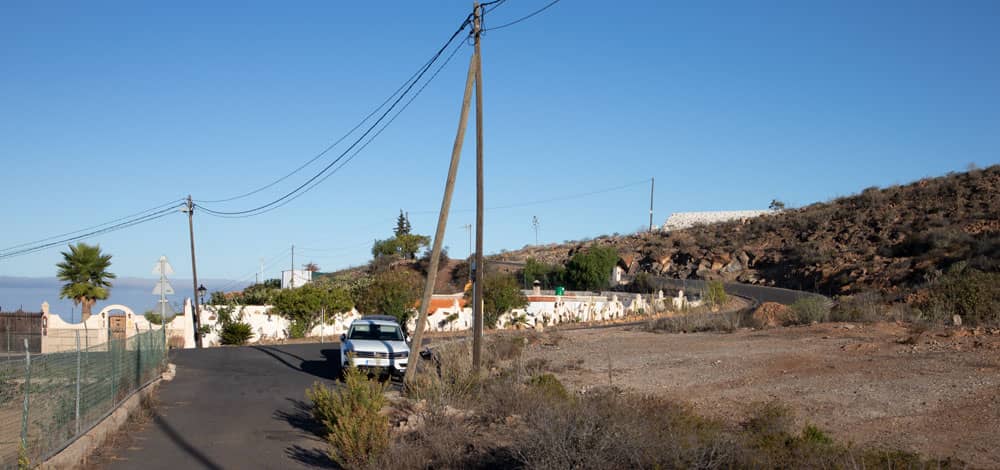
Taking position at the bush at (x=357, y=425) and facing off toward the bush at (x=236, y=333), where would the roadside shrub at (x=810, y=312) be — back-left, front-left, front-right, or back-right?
front-right

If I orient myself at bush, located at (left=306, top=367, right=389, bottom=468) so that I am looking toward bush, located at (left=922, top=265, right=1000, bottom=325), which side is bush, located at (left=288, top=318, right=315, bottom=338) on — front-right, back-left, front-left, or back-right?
front-left

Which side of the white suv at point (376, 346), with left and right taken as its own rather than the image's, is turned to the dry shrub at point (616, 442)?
front

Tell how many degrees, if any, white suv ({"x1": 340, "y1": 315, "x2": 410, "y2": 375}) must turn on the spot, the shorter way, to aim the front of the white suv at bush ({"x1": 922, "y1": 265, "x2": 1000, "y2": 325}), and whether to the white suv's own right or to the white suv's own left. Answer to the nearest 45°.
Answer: approximately 90° to the white suv's own left

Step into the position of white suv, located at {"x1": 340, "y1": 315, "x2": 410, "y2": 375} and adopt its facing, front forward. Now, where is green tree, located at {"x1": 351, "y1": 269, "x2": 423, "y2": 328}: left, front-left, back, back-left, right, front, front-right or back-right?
back

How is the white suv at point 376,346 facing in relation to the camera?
toward the camera

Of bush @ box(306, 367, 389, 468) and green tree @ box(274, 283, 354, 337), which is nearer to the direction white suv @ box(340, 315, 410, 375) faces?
the bush

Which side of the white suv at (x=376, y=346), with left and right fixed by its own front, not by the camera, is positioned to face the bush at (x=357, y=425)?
front

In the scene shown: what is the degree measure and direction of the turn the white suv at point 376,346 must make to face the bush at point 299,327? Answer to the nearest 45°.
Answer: approximately 180°
